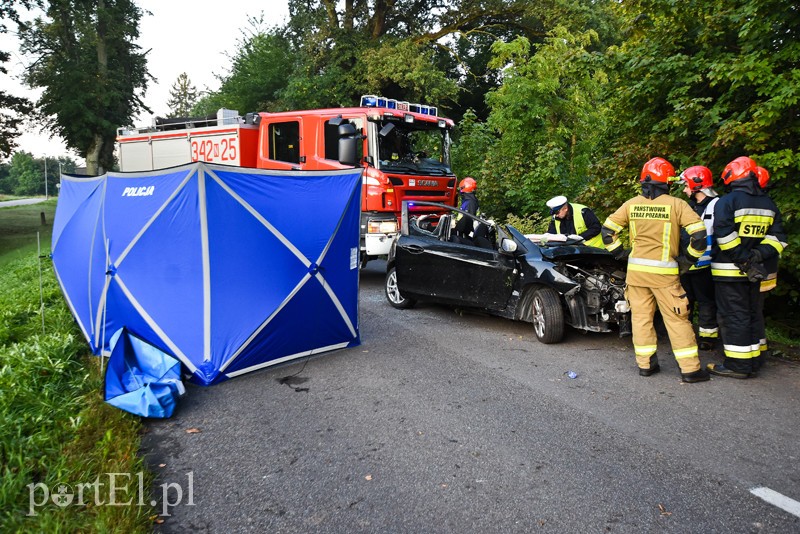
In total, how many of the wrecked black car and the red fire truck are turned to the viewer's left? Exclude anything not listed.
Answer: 0

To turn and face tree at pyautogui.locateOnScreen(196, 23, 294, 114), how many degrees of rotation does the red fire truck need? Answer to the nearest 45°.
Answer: approximately 135° to its left

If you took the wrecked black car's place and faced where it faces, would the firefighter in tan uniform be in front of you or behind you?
in front

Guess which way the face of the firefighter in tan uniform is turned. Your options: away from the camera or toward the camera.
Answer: away from the camera

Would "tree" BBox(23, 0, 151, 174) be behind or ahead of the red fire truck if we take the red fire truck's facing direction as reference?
behind

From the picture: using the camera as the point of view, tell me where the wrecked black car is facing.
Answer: facing the viewer and to the right of the viewer

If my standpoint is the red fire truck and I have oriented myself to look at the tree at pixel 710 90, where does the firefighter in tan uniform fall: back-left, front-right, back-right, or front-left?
front-right

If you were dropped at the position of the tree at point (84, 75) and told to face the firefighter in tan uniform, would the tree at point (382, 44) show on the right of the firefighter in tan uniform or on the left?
left

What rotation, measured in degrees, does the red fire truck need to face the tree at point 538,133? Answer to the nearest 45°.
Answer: approximately 90° to its left
